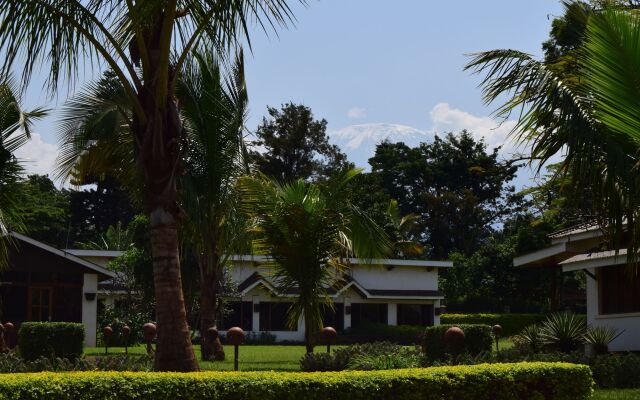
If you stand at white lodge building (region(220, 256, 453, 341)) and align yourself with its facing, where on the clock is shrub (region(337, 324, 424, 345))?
The shrub is roughly at 11 o'clock from the white lodge building.

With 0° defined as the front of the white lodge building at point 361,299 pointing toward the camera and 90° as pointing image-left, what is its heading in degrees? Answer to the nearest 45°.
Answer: approximately 0°

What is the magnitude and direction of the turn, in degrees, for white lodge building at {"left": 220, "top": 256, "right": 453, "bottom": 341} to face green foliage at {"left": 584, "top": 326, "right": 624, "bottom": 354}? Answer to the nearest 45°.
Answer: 0° — it already faces it

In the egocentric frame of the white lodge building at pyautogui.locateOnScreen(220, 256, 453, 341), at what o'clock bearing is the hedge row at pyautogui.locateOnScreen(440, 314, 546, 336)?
The hedge row is roughly at 9 o'clock from the white lodge building.

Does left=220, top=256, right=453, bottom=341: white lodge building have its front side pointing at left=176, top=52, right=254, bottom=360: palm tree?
yes

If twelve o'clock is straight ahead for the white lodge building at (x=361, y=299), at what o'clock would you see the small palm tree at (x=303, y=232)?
The small palm tree is roughly at 12 o'clock from the white lodge building.

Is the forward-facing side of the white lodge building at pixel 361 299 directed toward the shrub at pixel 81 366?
yes

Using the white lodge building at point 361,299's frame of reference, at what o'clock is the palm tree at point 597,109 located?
The palm tree is roughly at 12 o'clock from the white lodge building.
